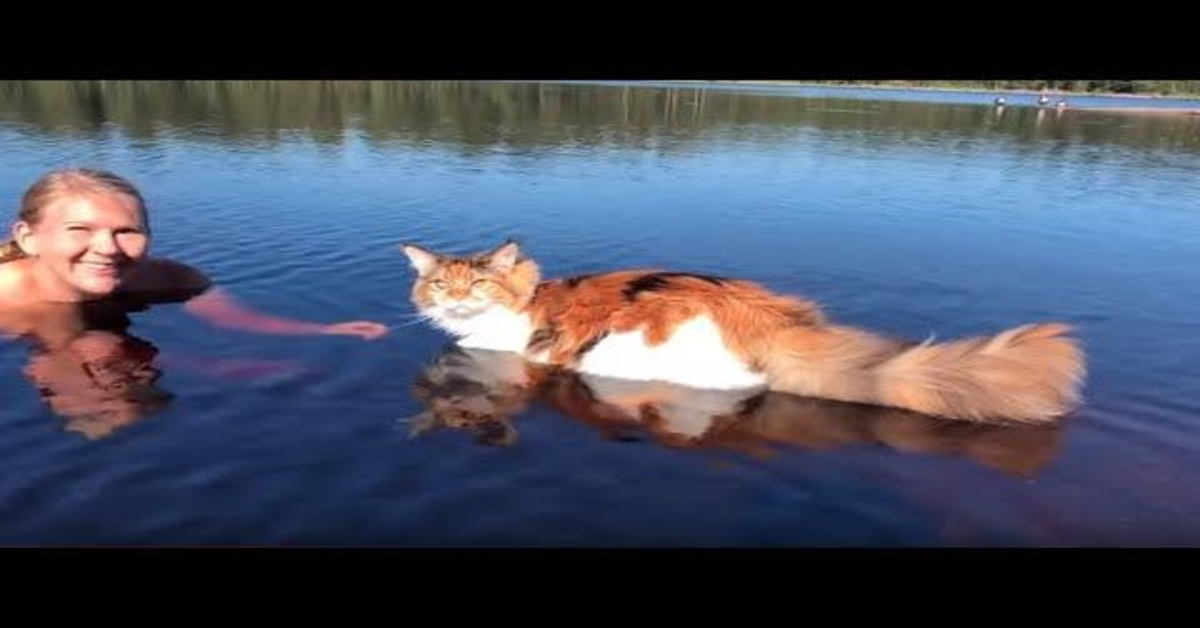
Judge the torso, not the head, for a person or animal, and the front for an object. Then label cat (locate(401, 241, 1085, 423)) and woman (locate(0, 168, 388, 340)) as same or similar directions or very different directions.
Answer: very different directions

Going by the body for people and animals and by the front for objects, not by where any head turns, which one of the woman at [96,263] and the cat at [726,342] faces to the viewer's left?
the cat

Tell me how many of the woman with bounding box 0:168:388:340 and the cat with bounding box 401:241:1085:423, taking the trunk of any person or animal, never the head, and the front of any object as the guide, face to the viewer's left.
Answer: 1

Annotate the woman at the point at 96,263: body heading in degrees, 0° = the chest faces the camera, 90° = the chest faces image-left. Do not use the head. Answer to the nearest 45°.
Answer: approximately 315°

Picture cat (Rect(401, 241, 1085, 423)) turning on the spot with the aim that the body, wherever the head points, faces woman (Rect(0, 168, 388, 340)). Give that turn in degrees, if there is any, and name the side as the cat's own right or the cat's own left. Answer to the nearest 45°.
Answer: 0° — it already faces them

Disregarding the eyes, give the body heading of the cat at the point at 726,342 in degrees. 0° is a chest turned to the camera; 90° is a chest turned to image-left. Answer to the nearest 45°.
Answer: approximately 90°
